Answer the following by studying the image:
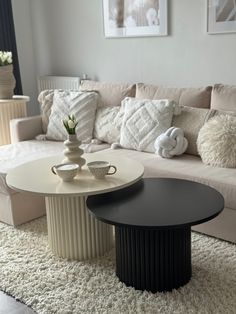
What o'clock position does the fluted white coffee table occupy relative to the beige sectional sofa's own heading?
The fluted white coffee table is roughly at 12 o'clock from the beige sectional sofa.

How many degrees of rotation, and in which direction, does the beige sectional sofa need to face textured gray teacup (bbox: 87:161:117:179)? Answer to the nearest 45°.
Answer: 0° — it already faces it

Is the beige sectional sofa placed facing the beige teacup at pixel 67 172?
yes

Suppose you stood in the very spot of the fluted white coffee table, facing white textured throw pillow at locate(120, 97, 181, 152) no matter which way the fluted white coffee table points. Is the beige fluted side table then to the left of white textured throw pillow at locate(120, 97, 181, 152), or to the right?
left

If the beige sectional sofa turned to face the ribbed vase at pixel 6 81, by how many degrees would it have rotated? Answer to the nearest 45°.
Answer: approximately 90° to its right

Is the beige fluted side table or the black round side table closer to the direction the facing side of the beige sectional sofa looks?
the black round side table

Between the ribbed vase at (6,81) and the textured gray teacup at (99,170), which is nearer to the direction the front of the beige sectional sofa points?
the textured gray teacup

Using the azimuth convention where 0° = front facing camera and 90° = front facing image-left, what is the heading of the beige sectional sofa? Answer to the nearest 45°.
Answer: approximately 45°
